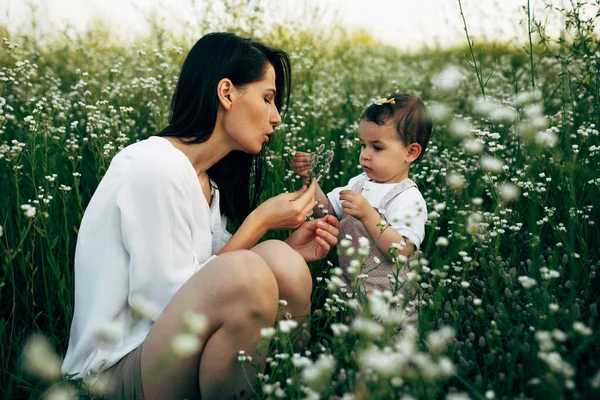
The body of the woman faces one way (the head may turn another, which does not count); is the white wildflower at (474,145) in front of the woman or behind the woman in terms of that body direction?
in front

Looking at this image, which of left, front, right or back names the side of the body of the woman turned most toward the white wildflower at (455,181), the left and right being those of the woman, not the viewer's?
front

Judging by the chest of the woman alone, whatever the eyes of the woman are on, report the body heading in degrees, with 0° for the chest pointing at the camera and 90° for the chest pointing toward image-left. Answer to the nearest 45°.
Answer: approximately 270°

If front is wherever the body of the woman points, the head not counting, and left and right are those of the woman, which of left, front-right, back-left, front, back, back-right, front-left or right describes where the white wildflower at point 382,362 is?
front-right

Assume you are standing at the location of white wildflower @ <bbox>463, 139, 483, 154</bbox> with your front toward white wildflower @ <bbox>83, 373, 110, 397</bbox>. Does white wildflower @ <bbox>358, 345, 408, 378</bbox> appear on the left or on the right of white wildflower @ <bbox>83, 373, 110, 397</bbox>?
left

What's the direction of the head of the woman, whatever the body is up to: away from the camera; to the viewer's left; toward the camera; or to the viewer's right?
to the viewer's right
